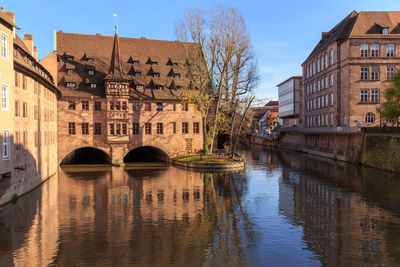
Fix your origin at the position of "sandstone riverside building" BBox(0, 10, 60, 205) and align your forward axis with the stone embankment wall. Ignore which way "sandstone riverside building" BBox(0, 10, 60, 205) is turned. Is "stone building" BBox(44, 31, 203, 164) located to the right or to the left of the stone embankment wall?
left

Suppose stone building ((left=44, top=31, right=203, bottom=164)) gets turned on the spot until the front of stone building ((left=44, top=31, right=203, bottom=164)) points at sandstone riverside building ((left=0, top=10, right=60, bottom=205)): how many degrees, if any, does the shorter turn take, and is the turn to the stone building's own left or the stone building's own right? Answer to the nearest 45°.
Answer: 0° — it already faces it

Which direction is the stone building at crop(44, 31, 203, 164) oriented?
toward the camera

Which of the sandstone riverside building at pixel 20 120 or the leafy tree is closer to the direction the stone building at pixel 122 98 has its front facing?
the sandstone riverside building

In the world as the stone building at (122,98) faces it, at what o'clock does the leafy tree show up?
The leafy tree is roughly at 10 o'clock from the stone building.

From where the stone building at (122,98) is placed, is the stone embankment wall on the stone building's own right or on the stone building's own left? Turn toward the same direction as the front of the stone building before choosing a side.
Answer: on the stone building's own left
